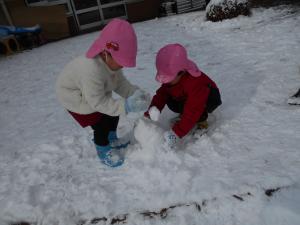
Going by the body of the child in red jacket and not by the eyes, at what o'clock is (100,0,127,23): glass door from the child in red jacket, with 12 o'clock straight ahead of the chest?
The glass door is roughly at 4 o'clock from the child in red jacket.

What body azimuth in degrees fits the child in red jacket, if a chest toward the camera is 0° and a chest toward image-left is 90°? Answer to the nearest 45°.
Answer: approximately 45°

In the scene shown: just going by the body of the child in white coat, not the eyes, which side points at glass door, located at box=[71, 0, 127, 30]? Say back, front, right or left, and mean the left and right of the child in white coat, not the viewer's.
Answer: left

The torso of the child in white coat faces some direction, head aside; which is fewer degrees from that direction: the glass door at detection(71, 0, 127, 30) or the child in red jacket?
the child in red jacket

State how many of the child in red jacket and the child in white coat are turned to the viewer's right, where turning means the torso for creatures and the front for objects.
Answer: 1

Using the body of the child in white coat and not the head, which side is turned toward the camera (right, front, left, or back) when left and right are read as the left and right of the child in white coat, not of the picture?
right

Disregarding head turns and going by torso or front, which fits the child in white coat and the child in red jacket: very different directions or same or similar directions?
very different directions

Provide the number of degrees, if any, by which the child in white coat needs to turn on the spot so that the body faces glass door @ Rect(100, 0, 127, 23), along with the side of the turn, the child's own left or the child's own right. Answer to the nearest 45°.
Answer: approximately 90° to the child's own left

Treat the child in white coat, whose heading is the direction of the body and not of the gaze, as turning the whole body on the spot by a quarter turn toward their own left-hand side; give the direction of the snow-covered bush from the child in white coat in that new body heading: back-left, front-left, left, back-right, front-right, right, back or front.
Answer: front-right

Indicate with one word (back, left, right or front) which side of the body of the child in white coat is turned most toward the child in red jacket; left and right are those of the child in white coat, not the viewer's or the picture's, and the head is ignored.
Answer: front

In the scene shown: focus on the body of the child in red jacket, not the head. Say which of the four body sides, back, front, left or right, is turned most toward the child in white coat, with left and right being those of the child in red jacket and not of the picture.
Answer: front

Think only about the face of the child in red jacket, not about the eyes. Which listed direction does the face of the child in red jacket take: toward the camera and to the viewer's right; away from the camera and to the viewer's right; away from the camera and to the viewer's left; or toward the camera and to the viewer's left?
toward the camera and to the viewer's left
